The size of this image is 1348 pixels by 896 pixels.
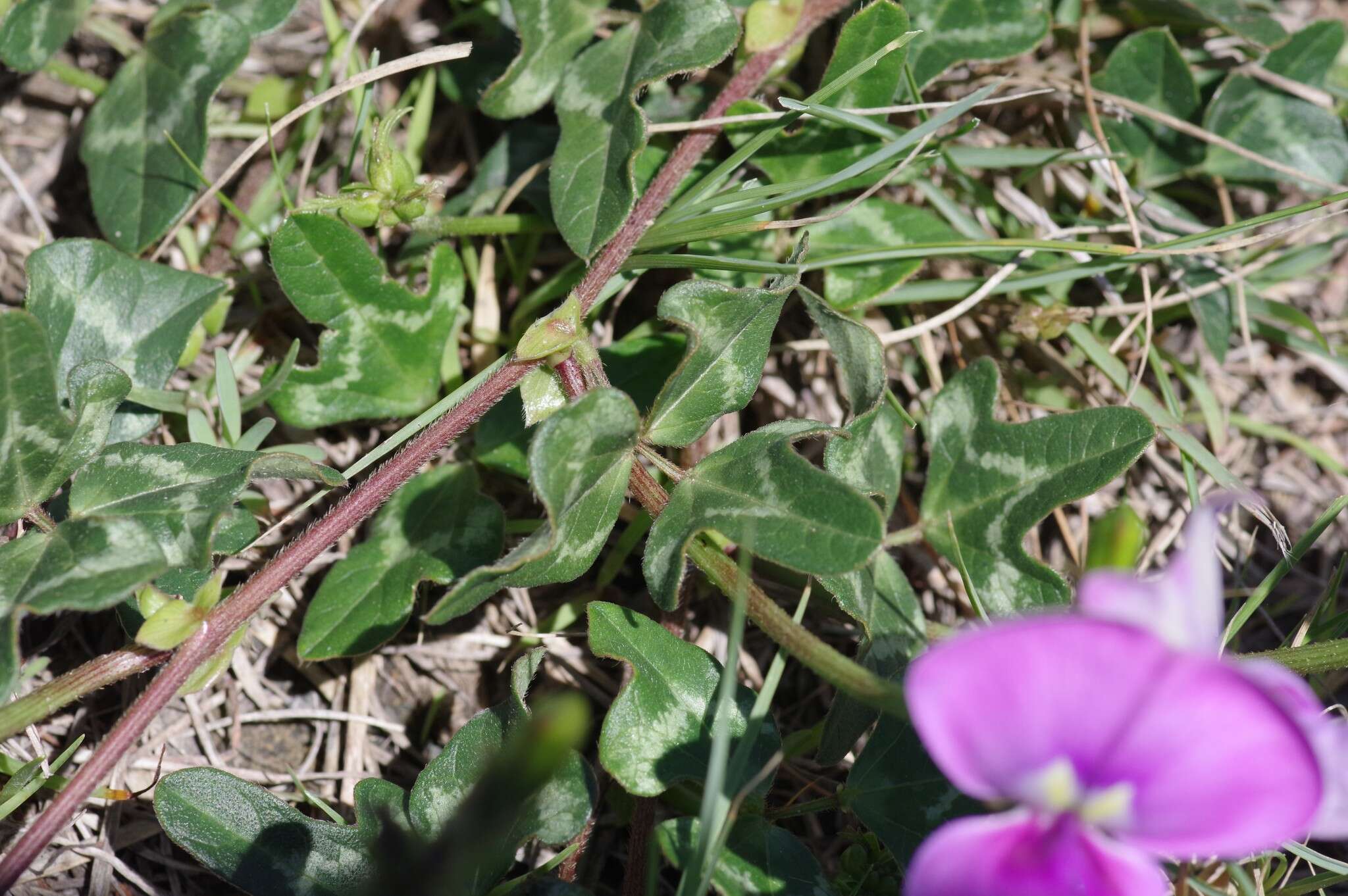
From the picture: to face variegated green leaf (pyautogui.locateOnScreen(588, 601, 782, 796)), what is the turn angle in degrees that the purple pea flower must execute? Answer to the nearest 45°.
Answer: approximately 135° to its right

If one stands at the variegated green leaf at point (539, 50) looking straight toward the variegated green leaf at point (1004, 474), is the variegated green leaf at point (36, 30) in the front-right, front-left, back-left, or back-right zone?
back-right

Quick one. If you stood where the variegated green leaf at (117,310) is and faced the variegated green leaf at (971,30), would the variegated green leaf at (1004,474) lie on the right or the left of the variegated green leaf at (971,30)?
right

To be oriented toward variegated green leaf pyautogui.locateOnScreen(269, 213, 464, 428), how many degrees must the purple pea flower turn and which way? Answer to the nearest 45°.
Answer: approximately 135° to its right

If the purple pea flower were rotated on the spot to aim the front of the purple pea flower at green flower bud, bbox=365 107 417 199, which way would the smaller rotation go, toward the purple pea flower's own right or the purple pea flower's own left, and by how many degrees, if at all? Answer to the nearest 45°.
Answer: approximately 135° to the purple pea flower's own right

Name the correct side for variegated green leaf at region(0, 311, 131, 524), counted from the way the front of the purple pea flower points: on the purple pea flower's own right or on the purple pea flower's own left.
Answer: on the purple pea flower's own right

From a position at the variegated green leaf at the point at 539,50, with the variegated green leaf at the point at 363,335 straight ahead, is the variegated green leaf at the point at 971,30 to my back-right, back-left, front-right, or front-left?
back-left

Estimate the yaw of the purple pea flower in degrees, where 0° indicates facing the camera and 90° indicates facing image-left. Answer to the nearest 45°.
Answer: approximately 0°

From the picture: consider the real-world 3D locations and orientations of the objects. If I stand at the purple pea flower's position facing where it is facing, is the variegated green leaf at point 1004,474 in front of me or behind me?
behind
